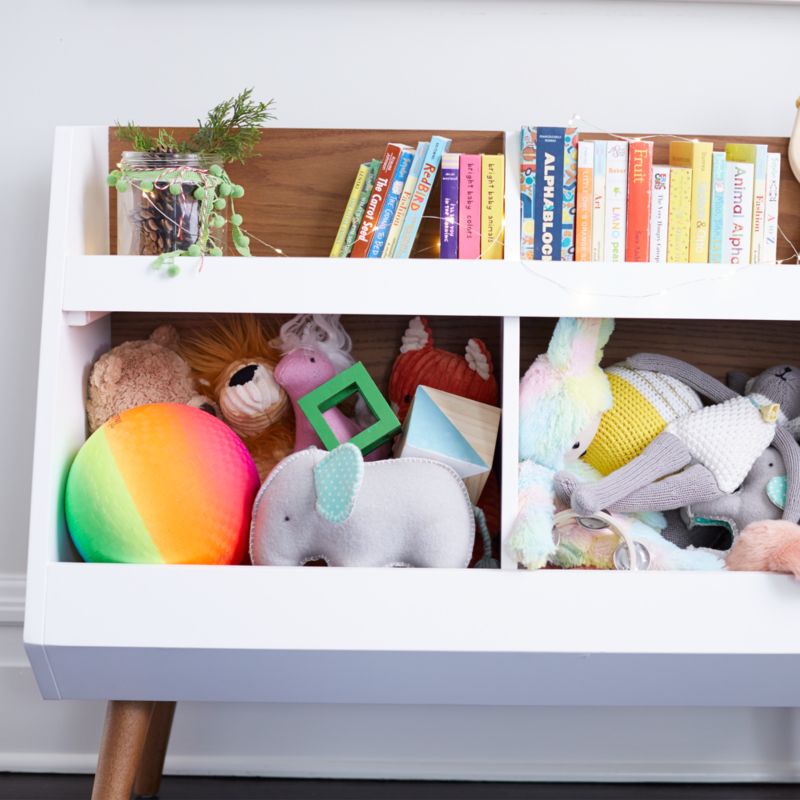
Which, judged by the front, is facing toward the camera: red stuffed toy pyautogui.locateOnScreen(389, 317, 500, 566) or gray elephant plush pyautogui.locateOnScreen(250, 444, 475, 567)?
the red stuffed toy

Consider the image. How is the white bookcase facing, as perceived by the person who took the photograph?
facing the viewer

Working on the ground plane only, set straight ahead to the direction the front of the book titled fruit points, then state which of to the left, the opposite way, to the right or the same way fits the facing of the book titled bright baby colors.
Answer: the same way

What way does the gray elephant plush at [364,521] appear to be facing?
to the viewer's left
